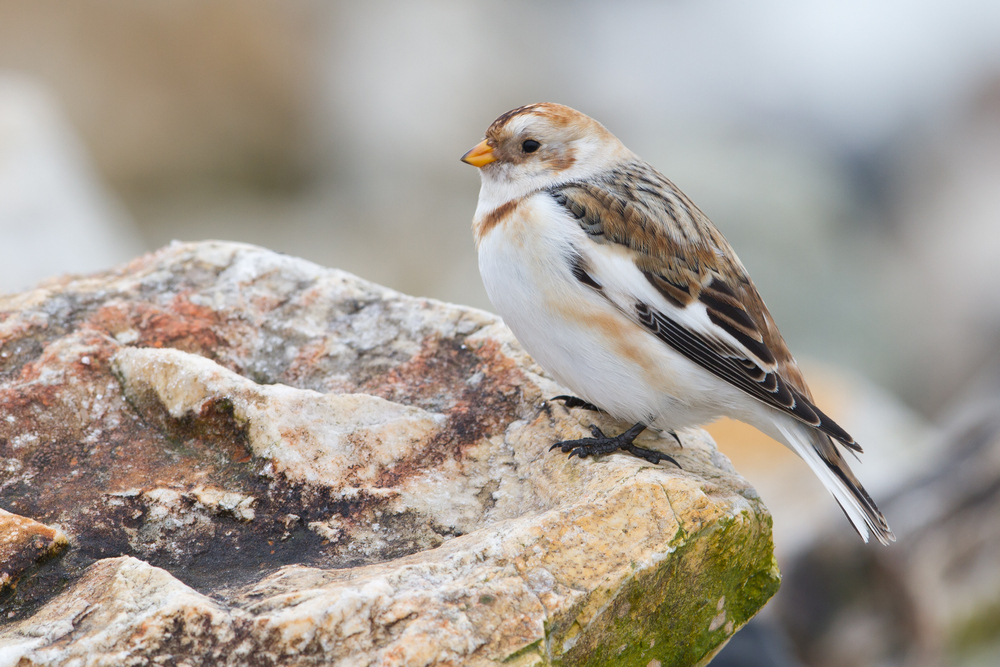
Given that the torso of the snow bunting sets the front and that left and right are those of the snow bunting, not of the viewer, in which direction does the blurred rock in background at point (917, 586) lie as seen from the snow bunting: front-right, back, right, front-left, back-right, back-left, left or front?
back-right

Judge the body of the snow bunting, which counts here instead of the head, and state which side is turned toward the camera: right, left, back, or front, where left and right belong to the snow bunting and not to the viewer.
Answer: left

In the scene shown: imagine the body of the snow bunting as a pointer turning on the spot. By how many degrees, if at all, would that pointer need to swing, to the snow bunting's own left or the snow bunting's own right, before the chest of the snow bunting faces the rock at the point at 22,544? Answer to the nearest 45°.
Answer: approximately 45° to the snow bunting's own left

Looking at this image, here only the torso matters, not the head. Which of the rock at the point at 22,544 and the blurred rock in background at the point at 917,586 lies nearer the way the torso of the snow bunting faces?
the rock
